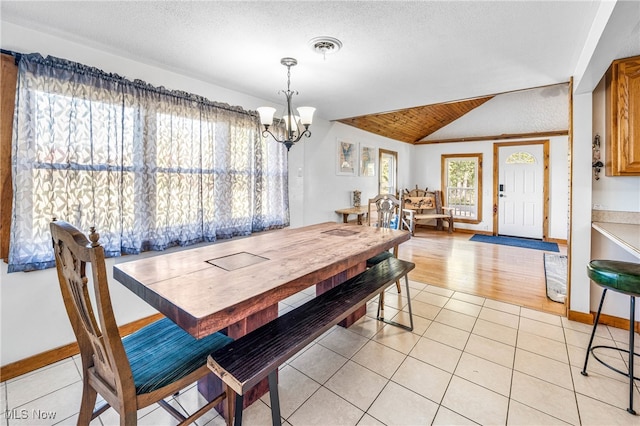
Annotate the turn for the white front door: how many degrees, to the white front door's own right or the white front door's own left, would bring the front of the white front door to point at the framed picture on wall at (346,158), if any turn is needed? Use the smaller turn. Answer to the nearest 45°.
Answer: approximately 45° to the white front door's own right

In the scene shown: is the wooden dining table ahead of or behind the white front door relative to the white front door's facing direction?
ahead

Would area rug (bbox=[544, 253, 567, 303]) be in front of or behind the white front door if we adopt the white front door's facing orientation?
in front

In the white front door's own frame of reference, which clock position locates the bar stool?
The bar stool is roughly at 12 o'clock from the white front door.

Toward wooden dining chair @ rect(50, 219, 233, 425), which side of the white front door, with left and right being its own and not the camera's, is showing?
front

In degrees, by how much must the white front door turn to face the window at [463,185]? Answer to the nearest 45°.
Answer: approximately 90° to its right

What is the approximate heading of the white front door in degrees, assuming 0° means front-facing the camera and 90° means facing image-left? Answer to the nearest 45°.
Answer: approximately 0°

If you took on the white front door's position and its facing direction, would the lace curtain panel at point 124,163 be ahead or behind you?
ahead
